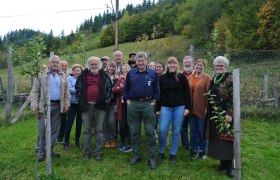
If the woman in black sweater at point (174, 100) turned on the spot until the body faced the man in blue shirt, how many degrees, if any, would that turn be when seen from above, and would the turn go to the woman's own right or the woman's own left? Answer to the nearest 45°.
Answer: approximately 90° to the woman's own right

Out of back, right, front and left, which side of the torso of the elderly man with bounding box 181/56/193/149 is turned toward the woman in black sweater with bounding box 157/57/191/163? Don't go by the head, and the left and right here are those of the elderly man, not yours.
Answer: front

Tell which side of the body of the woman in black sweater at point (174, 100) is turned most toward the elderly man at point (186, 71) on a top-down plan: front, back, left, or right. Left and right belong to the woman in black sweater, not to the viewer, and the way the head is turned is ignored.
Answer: back

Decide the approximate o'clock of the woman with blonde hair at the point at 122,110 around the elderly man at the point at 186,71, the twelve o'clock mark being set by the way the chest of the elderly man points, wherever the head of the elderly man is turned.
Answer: The woman with blonde hair is roughly at 3 o'clock from the elderly man.

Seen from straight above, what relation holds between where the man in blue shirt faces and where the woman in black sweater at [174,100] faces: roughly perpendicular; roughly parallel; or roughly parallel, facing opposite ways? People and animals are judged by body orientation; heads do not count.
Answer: roughly parallel

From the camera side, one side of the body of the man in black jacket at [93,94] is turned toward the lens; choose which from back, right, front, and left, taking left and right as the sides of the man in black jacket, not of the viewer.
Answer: front

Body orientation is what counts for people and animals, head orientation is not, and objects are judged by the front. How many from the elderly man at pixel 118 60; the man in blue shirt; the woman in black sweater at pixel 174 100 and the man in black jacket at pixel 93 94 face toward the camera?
4

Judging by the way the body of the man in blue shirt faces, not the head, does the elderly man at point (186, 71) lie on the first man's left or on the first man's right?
on the first man's left

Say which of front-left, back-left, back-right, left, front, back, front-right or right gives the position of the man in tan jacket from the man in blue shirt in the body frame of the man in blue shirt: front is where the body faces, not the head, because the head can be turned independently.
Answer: right

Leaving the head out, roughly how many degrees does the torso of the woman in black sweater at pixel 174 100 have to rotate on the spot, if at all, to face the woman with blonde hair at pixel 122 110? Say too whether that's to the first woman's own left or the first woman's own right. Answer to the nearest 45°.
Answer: approximately 135° to the first woman's own right

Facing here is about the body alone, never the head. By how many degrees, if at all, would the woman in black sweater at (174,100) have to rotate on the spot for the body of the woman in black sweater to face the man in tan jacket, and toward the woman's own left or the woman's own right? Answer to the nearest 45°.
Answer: approximately 90° to the woman's own right

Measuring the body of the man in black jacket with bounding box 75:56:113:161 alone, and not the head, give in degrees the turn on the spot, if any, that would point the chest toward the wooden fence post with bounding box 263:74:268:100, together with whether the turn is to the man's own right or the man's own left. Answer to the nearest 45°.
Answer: approximately 135° to the man's own left
